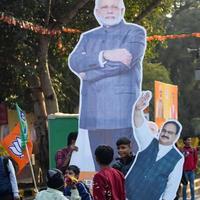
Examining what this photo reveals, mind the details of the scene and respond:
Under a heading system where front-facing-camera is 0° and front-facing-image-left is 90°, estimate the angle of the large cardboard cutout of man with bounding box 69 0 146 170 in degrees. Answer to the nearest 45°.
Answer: approximately 0°

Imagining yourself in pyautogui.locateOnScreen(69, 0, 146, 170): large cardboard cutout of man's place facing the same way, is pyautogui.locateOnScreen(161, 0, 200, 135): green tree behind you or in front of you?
behind

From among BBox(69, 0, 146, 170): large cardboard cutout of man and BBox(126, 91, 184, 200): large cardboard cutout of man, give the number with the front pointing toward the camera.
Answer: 2

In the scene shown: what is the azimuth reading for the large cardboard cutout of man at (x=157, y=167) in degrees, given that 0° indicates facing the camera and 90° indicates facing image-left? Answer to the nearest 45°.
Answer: approximately 0°

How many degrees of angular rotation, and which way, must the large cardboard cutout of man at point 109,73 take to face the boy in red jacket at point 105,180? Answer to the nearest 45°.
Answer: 0° — it already faces them
